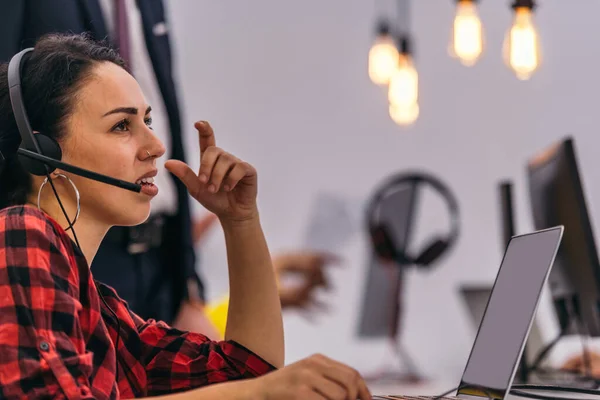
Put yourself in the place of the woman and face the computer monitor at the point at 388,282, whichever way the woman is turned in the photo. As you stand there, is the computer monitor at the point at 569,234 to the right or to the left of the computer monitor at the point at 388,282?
right

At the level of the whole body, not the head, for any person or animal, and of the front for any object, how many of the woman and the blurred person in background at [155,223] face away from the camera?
0

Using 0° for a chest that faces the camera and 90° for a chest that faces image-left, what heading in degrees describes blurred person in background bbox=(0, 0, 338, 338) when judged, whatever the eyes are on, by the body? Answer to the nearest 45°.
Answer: approximately 315°

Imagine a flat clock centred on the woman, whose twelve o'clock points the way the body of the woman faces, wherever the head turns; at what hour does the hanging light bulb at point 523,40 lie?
The hanging light bulb is roughly at 10 o'clock from the woman.

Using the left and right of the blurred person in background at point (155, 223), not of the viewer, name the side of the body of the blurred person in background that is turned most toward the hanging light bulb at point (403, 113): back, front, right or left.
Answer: left

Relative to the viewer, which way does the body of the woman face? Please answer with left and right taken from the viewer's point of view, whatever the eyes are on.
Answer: facing to the right of the viewer

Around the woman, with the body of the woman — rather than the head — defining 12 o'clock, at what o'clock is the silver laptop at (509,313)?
The silver laptop is roughly at 12 o'clock from the woman.

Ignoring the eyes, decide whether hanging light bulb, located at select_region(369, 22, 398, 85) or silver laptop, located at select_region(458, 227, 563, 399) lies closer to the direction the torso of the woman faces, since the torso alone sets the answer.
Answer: the silver laptop

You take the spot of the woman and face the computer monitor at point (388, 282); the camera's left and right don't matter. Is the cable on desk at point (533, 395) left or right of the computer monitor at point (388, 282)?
right

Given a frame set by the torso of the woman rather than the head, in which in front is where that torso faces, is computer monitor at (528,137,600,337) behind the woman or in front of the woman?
in front

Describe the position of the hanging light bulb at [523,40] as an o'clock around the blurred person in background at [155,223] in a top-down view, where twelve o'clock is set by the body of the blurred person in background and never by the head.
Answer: The hanging light bulb is roughly at 9 o'clock from the blurred person in background.
